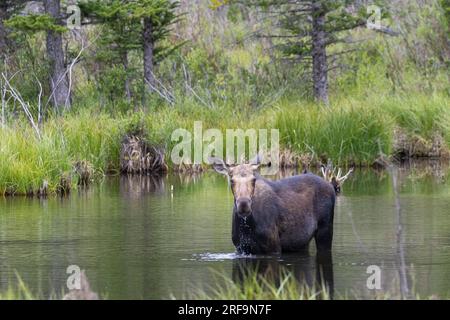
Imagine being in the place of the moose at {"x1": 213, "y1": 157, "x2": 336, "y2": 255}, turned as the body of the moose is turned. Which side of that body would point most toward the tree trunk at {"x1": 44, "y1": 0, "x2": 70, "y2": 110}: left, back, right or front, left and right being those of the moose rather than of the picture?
right

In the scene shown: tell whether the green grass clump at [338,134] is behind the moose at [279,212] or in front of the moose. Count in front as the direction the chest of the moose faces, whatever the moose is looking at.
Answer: behind

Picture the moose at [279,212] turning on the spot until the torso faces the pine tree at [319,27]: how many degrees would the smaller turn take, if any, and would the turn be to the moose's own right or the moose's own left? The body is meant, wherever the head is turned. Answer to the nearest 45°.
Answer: approximately 135° to the moose's own right

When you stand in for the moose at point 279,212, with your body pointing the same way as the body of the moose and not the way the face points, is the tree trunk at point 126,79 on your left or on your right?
on your right

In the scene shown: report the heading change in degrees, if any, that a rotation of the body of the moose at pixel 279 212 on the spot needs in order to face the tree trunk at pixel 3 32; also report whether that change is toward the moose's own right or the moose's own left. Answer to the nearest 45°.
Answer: approximately 90° to the moose's own right

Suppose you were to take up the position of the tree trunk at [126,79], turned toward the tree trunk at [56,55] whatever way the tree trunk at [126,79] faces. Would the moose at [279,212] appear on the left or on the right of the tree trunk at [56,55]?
left

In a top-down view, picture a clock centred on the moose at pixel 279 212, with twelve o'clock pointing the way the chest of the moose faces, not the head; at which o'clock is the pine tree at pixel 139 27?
The pine tree is roughly at 4 o'clock from the moose.

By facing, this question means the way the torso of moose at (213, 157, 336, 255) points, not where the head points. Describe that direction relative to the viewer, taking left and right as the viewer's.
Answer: facing the viewer and to the left of the viewer
